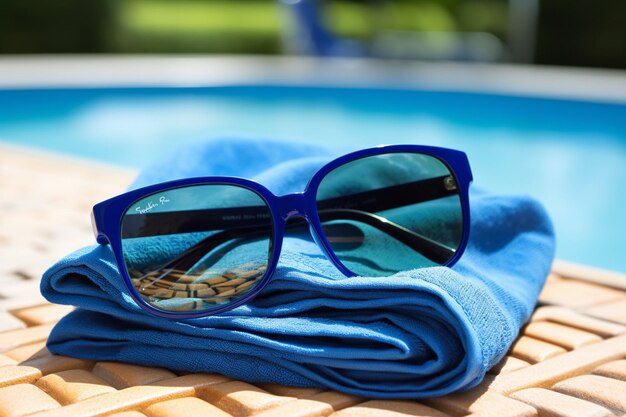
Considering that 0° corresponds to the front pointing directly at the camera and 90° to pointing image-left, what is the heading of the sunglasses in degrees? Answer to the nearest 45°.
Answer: approximately 0°
